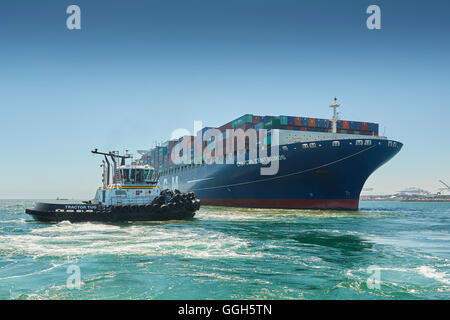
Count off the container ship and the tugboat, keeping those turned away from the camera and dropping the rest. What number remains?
0

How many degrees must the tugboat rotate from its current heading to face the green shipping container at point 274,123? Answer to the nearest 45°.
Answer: approximately 45° to its left

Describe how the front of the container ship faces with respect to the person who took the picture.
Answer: facing the viewer and to the right of the viewer

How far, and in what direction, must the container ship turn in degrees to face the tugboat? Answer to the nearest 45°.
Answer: approximately 90° to its right

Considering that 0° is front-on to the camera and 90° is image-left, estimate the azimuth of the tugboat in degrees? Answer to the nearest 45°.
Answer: approximately 270°
